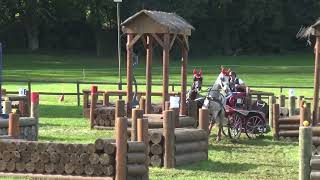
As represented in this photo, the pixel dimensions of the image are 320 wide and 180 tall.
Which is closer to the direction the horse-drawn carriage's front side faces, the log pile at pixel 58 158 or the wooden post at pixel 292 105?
the log pile

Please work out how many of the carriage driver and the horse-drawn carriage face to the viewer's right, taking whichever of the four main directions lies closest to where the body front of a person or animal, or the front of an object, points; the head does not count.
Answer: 0

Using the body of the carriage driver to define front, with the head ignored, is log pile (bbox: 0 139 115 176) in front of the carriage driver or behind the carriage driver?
in front

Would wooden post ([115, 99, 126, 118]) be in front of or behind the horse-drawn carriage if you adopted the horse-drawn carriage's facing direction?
in front

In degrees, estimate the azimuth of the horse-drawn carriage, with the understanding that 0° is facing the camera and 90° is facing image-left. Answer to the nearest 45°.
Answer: approximately 45°
